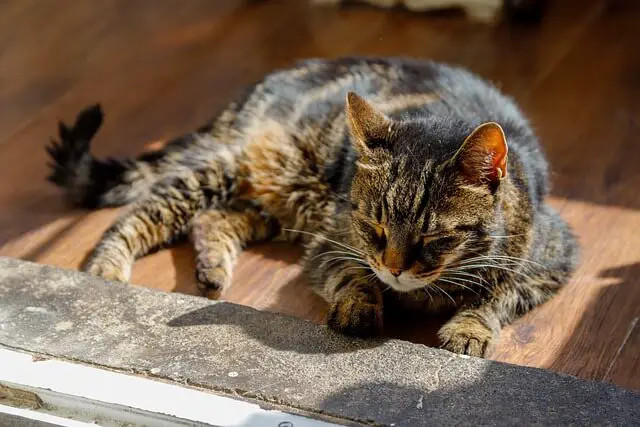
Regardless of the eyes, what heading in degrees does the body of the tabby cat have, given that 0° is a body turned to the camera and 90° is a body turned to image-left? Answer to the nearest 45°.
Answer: approximately 315°
